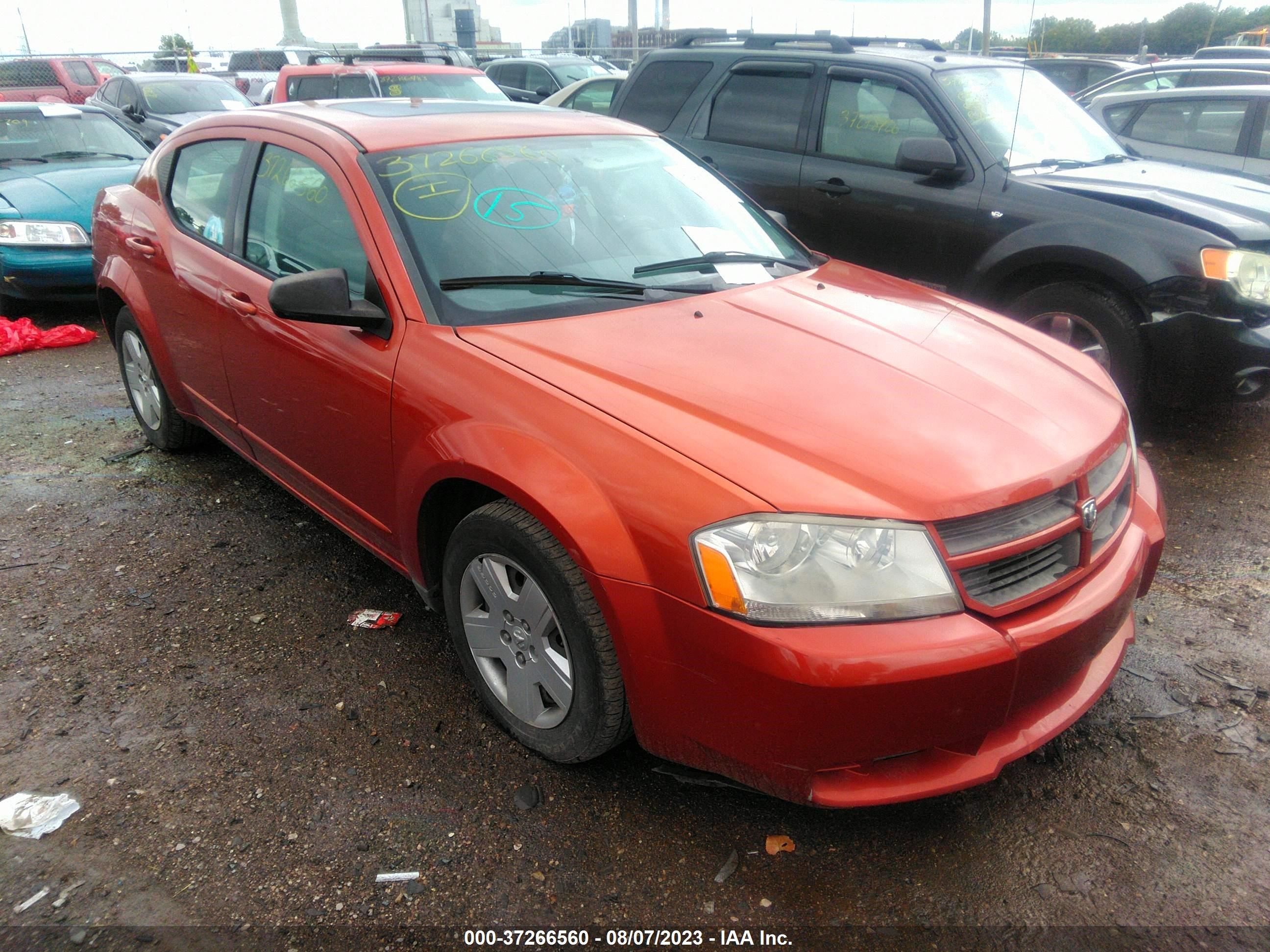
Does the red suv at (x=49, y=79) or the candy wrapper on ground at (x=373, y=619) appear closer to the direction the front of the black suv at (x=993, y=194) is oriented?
the candy wrapper on ground

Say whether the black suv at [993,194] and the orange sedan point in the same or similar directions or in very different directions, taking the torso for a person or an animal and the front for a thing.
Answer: same or similar directions

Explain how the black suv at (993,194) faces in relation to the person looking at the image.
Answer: facing the viewer and to the right of the viewer

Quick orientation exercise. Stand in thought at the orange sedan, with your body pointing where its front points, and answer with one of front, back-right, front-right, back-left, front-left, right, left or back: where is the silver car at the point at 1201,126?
left

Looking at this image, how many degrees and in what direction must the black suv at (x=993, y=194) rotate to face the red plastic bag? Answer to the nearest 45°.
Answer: approximately 135° to its right

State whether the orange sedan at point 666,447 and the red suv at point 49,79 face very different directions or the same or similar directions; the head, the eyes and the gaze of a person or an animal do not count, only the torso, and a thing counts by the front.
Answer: same or similar directions

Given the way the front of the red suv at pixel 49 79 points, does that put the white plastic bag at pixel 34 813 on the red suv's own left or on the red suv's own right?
on the red suv's own right

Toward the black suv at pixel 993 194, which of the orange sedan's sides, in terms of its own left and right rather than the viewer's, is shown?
left

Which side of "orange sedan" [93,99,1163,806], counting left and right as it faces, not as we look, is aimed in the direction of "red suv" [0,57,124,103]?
back

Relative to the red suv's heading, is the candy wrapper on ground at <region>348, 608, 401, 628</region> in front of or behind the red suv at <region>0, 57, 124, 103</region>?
in front

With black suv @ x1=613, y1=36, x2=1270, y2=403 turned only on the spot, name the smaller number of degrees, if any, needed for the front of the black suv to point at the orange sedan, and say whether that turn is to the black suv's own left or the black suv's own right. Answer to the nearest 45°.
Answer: approximately 45° to the black suv's own right

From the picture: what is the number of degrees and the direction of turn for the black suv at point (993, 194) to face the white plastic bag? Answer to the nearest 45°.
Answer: approximately 90° to its right

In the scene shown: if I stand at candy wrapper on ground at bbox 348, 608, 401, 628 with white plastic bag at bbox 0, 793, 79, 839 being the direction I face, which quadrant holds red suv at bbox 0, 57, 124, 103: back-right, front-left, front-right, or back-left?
back-right

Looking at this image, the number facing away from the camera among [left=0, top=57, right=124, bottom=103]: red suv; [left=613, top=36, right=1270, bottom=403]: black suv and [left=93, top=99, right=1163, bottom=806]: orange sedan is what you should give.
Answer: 0

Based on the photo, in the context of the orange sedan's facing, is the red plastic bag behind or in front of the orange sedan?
behind
